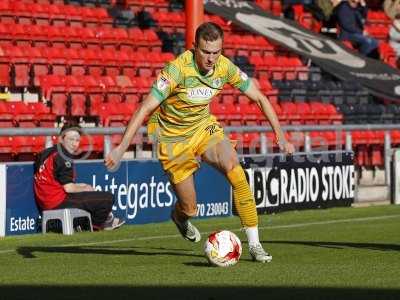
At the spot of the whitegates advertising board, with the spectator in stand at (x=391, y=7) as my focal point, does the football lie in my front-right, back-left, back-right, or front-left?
back-right

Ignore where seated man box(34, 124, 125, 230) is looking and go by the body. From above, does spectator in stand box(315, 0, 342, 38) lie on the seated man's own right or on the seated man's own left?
on the seated man's own left

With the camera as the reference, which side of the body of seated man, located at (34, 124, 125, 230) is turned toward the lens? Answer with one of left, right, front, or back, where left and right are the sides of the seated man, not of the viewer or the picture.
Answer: right

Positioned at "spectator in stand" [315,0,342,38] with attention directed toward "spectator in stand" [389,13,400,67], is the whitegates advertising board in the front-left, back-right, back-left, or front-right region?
back-right

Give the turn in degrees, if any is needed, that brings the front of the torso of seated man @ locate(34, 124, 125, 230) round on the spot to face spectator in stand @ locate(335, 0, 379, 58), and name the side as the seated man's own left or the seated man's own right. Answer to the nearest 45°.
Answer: approximately 45° to the seated man's own left
